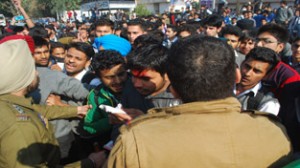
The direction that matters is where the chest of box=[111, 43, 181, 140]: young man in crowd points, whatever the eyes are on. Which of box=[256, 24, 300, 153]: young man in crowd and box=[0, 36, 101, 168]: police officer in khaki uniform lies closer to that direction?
the police officer in khaki uniform

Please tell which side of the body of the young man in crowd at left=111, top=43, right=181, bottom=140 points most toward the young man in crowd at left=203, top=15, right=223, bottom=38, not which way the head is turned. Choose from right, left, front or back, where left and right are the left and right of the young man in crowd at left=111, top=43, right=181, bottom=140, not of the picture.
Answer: back

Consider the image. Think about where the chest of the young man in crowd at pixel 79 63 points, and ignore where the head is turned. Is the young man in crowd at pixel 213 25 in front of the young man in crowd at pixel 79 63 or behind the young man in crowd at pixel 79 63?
behind

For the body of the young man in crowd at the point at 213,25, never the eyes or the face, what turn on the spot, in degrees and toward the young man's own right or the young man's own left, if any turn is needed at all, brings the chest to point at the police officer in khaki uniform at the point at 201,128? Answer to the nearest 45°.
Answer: approximately 45° to the young man's own left

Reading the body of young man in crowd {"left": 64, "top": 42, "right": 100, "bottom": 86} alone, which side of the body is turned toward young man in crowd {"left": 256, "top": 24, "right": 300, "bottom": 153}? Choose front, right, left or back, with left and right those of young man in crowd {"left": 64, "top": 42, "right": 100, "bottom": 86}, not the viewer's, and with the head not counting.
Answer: left

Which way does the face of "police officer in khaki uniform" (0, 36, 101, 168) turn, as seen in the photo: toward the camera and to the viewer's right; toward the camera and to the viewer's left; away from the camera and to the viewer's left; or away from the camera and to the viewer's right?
away from the camera and to the viewer's right

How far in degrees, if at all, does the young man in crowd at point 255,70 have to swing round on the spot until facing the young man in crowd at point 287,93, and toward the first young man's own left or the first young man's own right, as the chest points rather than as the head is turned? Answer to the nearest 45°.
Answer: approximately 90° to the first young man's own left

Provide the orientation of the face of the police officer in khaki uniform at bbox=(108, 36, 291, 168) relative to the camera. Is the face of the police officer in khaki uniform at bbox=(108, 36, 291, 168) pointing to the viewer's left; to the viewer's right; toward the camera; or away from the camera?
away from the camera

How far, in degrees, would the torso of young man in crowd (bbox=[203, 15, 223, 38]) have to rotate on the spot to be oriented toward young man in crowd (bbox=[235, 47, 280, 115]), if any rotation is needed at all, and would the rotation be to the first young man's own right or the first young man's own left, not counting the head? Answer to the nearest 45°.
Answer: approximately 45° to the first young man's own left

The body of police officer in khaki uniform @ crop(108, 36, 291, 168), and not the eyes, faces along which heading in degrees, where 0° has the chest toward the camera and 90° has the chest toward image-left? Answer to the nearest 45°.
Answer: approximately 180°
